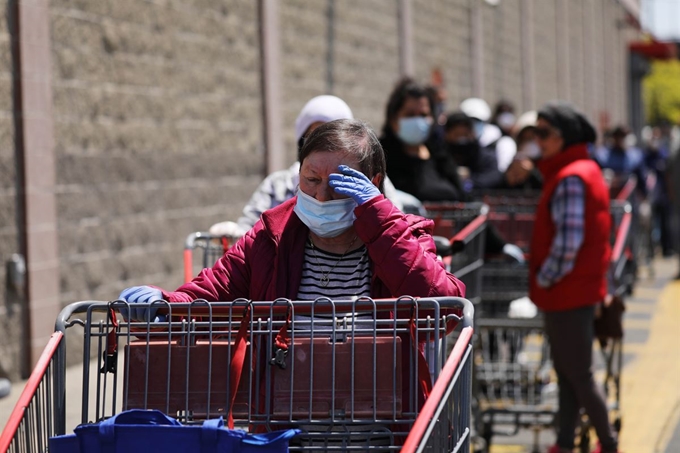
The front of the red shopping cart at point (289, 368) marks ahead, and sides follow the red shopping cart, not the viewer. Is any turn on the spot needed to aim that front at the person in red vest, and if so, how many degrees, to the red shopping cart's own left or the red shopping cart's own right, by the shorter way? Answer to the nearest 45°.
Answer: approximately 135° to the red shopping cart's own left

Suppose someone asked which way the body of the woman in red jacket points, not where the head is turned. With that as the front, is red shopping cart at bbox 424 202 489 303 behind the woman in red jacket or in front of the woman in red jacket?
behind

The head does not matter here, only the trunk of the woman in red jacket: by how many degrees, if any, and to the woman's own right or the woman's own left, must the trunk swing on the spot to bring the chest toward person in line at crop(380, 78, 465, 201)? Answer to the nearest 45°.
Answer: approximately 180°

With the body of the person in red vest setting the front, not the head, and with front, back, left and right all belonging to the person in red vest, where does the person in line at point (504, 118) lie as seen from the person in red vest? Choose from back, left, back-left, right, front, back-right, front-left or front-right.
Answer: right

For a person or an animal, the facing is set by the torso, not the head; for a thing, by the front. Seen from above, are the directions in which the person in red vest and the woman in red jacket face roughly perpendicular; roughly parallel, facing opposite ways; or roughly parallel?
roughly perpendicular

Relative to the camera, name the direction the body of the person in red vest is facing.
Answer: to the viewer's left

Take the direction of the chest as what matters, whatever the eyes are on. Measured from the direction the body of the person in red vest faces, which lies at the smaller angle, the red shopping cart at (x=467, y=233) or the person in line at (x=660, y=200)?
the red shopping cart

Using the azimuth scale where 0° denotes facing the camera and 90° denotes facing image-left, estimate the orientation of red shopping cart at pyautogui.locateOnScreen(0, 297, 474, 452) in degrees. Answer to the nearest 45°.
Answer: approximately 0°

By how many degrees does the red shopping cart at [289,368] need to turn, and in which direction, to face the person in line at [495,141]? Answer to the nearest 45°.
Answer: approximately 180°

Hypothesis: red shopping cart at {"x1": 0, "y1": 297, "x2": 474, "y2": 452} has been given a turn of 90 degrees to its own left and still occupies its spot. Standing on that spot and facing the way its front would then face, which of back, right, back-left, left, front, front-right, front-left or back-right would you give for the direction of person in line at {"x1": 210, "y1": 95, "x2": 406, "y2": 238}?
left

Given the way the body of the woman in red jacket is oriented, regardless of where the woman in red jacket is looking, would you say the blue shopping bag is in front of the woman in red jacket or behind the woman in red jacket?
in front
